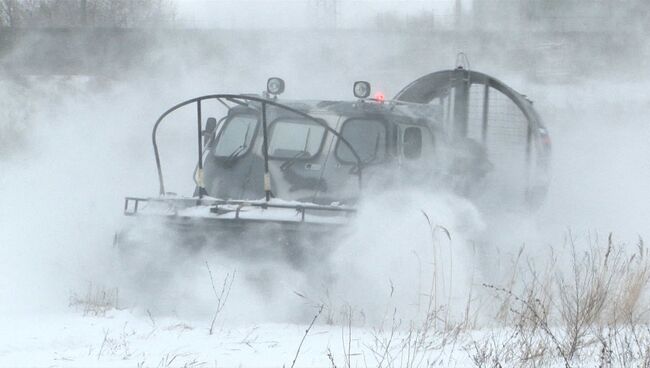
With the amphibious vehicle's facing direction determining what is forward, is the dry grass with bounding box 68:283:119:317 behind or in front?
in front

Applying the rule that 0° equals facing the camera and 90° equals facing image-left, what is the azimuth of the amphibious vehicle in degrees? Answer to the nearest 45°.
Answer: approximately 45°
